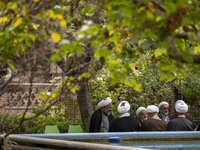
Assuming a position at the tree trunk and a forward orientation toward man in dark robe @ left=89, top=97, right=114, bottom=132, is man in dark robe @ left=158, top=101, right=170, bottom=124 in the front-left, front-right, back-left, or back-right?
front-left

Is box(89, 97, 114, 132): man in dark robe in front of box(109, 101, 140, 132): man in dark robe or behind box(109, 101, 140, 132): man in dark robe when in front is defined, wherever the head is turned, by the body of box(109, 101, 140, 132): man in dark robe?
in front

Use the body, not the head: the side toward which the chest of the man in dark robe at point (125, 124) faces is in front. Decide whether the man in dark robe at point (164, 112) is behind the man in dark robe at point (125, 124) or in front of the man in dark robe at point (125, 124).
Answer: in front

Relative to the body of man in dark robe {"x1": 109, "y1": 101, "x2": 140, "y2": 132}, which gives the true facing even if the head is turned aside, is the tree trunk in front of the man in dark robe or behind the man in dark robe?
in front

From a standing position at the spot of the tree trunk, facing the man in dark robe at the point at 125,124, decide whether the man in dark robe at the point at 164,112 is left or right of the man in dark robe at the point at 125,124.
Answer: left

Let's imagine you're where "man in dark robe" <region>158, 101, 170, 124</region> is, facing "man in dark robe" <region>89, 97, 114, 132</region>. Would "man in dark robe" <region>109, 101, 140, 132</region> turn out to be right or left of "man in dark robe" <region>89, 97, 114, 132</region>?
left

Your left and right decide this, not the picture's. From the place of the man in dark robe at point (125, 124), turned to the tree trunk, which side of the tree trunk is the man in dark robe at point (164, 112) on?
right
